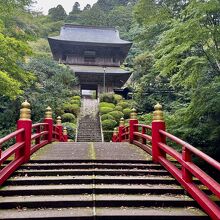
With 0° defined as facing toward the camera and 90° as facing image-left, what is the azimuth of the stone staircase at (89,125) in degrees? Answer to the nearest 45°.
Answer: approximately 0°

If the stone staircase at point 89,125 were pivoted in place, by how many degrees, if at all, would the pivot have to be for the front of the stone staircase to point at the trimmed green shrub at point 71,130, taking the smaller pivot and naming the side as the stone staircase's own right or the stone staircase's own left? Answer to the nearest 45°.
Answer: approximately 45° to the stone staircase's own right

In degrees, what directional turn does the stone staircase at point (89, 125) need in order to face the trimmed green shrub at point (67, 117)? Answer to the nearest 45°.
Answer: approximately 90° to its right

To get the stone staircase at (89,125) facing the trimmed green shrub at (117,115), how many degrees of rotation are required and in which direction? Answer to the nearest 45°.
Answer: approximately 90° to its left

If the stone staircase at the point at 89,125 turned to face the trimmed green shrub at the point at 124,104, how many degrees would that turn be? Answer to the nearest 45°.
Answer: approximately 135° to its left

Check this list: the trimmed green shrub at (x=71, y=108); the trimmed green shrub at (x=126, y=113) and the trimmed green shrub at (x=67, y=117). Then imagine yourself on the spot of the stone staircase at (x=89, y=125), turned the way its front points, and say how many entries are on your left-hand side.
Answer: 1

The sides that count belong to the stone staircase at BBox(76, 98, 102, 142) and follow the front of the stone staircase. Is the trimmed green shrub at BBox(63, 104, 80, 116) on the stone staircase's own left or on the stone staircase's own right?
on the stone staircase's own right

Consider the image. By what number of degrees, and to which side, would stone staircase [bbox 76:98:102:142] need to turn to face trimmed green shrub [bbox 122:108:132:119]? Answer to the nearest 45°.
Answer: approximately 90° to its left

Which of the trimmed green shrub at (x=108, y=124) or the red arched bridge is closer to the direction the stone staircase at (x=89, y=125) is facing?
the red arched bridge

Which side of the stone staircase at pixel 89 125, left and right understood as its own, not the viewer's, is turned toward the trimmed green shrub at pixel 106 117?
left

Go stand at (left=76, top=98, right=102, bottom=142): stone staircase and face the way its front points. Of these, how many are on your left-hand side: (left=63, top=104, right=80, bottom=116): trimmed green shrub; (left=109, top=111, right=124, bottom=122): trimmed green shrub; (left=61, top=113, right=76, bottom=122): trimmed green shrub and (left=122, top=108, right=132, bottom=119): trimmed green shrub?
2
